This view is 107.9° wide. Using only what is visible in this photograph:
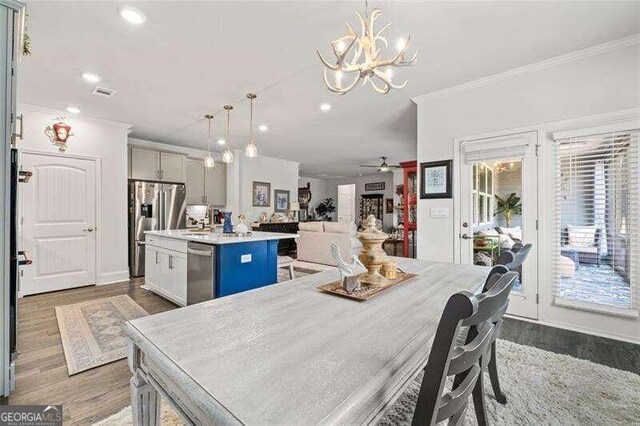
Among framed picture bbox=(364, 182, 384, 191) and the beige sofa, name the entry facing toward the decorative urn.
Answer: the framed picture

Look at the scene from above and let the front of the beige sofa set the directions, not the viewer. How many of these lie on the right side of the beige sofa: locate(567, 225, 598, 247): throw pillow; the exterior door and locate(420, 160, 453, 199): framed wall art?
3

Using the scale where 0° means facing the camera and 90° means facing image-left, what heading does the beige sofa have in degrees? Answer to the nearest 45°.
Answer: approximately 225°

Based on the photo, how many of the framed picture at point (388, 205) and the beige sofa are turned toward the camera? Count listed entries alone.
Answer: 1

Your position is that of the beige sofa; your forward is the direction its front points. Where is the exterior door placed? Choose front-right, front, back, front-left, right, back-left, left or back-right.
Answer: right

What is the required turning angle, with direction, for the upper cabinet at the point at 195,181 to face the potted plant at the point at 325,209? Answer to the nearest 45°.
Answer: approximately 90° to its left

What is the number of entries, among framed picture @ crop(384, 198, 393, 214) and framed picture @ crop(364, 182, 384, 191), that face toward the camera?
2

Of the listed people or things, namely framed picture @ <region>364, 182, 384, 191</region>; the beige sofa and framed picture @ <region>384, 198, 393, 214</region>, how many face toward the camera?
2

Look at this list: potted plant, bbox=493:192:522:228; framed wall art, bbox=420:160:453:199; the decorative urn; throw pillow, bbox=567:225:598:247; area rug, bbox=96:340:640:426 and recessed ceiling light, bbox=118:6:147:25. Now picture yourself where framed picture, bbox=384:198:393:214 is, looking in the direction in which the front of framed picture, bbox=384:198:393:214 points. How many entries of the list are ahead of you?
6

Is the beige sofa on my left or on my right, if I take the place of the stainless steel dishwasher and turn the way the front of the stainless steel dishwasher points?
on my left

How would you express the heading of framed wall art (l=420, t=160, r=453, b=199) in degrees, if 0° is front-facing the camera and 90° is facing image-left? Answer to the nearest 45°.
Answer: approximately 45°

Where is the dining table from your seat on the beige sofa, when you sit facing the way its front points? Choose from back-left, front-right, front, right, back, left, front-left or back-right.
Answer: back-right

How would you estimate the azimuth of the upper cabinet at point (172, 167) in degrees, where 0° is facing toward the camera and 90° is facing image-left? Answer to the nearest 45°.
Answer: approximately 315°
